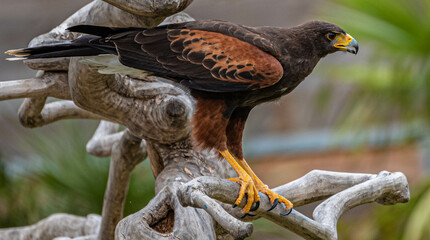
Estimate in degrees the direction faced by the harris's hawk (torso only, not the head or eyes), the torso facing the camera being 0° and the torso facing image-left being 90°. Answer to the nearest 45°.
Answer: approximately 270°
